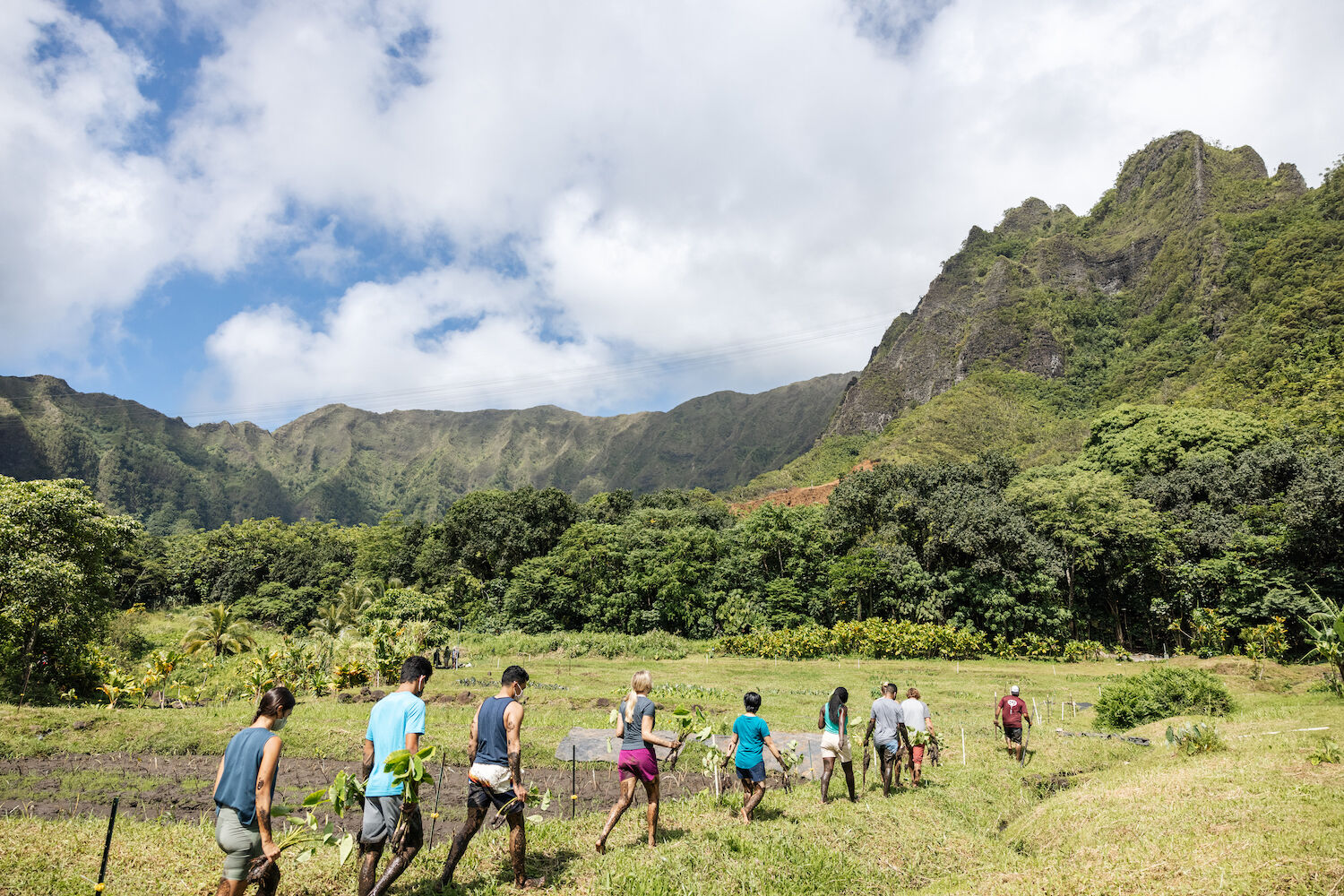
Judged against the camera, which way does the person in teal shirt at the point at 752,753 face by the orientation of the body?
away from the camera

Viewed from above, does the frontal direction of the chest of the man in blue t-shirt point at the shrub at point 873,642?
yes

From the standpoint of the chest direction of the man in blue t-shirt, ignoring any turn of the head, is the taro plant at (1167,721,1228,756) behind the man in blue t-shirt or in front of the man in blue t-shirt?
in front

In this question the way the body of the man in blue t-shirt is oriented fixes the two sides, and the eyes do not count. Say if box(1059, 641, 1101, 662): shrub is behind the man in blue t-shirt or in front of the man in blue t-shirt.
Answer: in front

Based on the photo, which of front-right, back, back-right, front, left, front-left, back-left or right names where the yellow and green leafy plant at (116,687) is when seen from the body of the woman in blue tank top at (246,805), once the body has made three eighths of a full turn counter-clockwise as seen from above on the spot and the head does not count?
right

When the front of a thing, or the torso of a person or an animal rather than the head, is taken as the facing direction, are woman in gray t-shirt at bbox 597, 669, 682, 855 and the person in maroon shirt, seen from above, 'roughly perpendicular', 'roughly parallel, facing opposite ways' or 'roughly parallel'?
roughly parallel

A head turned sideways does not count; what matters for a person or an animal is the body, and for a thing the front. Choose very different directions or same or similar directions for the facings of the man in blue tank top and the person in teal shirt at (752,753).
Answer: same or similar directions

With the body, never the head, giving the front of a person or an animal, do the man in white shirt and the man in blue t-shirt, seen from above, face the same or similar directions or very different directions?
same or similar directions

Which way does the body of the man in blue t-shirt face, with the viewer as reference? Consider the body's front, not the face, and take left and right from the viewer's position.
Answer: facing away from the viewer and to the right of the viewer

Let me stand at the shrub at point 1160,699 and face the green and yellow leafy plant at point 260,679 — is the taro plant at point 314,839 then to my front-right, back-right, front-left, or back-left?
front-left

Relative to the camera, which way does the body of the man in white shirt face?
away from the camera

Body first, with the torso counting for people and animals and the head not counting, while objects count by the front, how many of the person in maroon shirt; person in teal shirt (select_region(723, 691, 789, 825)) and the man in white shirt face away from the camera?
3

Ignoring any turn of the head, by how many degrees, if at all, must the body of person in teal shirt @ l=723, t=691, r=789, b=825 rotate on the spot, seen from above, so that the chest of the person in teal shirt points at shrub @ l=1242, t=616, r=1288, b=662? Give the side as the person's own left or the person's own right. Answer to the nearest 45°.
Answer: approximately 45° to the person's own right

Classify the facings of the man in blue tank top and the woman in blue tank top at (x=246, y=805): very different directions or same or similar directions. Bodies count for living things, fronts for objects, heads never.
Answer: same or similar directions

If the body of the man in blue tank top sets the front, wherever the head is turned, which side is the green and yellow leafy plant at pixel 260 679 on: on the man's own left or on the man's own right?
on the man's own left

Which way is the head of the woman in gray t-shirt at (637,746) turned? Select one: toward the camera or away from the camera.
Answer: away from the camera

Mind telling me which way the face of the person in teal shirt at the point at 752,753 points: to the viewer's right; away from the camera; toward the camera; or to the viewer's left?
away from the camera
